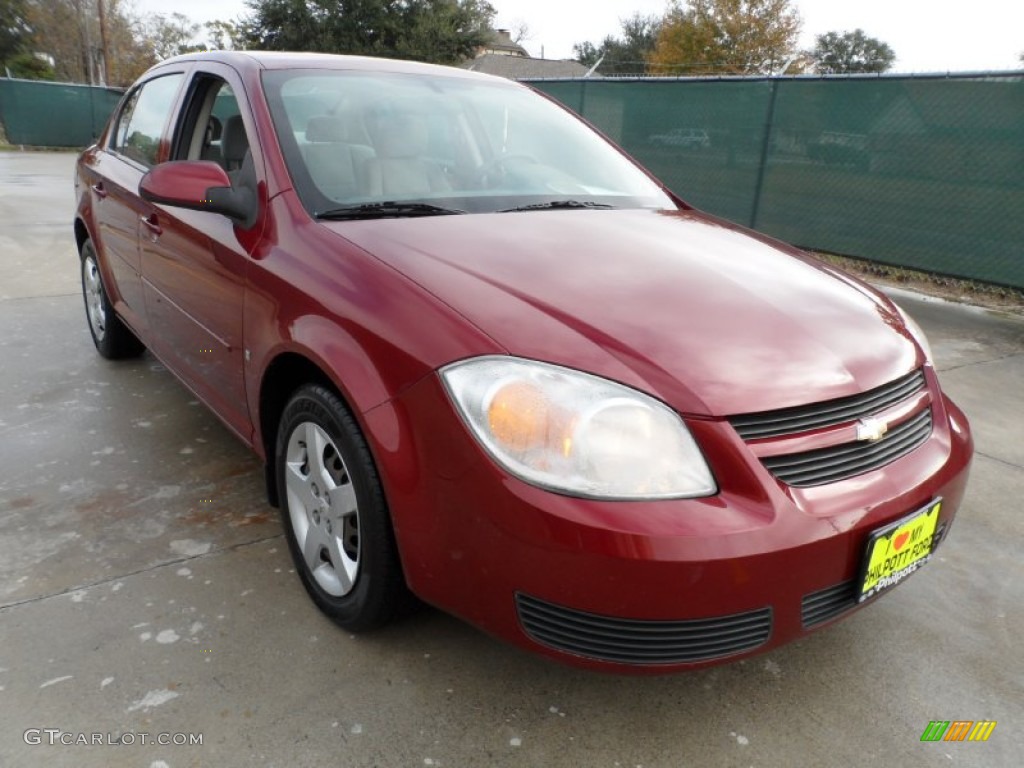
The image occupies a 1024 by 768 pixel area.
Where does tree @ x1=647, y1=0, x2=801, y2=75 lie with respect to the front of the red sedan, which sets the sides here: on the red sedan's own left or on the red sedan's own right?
on the red sedan's own left

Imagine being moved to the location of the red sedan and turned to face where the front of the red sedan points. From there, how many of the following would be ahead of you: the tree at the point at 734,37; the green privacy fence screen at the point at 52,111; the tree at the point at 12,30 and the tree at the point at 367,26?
0

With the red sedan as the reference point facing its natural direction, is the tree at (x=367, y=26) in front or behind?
behind

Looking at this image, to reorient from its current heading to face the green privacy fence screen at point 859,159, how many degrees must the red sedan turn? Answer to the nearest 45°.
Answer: approximately 90° to its left

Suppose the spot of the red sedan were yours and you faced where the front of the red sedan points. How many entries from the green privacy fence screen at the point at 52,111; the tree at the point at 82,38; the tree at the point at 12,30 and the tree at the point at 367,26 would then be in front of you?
0

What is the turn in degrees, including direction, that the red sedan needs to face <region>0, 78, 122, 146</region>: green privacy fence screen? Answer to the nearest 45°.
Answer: approximately 180°

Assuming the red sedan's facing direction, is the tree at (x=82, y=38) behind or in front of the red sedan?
behind

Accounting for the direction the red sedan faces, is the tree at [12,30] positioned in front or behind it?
behind

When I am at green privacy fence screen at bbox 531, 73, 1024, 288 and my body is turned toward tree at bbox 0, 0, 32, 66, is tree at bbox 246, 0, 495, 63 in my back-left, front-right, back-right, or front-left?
front-right

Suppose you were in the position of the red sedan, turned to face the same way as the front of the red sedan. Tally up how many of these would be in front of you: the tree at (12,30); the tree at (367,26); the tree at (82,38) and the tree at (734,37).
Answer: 0

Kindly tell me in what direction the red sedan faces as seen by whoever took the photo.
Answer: facing the viewer and to the right of the viewer

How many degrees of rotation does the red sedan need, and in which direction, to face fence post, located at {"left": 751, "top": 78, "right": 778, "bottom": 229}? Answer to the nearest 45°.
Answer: approximately 135° to its left
